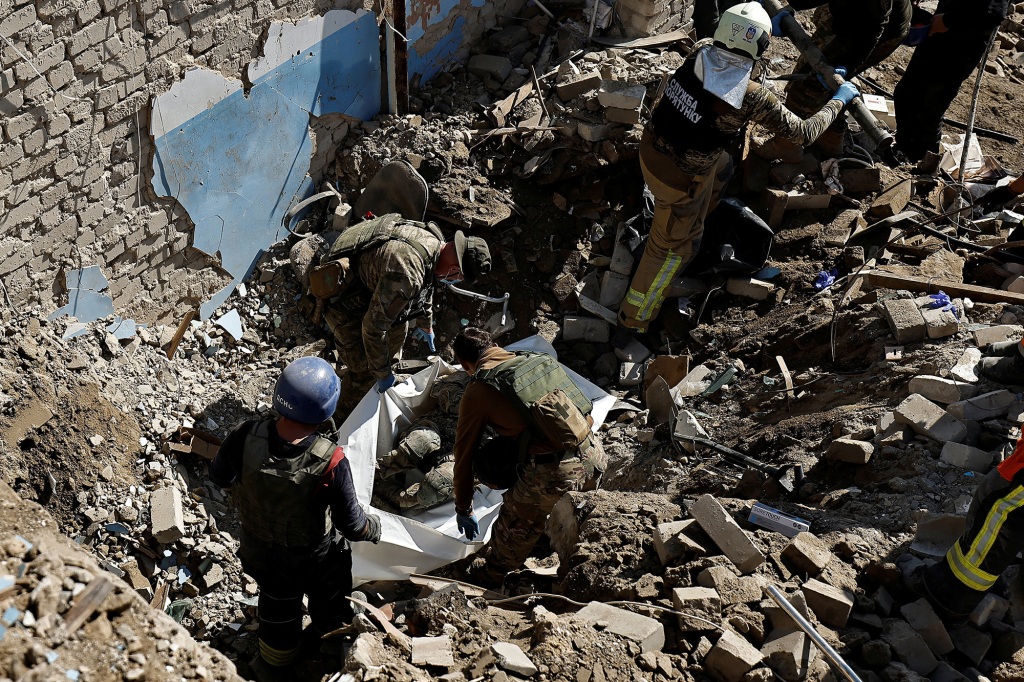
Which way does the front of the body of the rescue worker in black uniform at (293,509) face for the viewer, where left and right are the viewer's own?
facing away from the viewer and to the right of the viewer

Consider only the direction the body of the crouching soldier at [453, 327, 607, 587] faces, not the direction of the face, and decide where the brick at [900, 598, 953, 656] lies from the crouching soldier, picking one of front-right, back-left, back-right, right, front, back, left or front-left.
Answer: back

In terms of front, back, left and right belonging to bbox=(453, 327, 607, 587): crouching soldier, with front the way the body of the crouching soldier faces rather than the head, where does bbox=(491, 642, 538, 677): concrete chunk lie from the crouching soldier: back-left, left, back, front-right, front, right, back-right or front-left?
back-left

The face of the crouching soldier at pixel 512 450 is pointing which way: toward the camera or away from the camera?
away from the camera

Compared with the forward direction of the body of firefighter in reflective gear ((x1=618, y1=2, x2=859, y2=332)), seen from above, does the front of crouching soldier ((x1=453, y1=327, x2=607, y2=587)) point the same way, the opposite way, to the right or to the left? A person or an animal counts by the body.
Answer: to the left

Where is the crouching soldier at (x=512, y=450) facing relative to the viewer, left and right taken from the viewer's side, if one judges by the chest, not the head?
facing away from the viewer and to the left of the viewer

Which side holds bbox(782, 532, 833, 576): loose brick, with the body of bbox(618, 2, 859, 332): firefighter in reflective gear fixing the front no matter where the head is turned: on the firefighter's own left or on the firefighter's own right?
on the firefighter's own right

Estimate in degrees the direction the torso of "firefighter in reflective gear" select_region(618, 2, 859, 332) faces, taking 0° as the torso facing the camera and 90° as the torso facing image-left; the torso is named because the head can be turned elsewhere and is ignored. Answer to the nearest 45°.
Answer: approximately 225°
